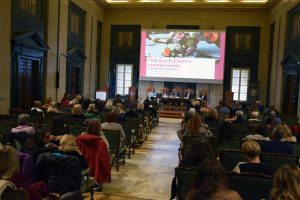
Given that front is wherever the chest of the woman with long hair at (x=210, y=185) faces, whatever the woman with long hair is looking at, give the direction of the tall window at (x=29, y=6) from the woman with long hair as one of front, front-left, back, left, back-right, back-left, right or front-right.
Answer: front-left

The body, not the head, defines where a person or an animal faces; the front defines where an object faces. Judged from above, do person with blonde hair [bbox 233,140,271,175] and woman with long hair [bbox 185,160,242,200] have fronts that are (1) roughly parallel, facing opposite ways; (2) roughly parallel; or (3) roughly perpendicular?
roughly parallel

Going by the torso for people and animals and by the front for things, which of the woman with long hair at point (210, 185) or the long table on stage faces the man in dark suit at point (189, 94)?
the woman with long hair

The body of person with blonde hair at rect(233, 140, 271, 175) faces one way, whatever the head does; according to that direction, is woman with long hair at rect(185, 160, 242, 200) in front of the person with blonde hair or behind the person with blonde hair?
behind

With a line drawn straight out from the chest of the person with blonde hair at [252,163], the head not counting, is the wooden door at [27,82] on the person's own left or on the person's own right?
on the person's own left

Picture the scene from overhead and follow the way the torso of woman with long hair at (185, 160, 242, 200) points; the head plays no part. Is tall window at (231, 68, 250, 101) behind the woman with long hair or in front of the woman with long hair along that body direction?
in front

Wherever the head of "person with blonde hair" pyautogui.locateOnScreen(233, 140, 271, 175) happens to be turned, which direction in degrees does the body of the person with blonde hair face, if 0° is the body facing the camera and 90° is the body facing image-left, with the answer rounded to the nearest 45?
approximately 180°

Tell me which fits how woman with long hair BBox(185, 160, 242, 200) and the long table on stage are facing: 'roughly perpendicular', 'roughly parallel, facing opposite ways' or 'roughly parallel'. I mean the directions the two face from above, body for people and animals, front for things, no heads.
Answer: roughly parallel, facing opposite ways

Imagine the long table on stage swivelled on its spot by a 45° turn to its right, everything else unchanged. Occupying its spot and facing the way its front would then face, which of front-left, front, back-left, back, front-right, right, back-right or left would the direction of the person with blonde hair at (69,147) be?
front-left

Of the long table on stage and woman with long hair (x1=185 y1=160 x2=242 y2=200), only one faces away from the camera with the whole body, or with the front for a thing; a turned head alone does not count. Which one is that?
the woman with long hair

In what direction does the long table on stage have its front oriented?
toward the camera

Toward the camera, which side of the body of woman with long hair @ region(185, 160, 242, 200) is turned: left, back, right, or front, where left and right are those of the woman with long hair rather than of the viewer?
back

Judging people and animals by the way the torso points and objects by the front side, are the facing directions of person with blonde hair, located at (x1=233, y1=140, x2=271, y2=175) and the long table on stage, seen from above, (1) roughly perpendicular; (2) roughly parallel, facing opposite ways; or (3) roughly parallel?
roughly parallel, facing opposite ways

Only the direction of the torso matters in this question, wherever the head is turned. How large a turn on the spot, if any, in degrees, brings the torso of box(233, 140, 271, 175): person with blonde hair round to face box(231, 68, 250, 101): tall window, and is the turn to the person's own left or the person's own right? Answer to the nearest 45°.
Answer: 0° — they already face it

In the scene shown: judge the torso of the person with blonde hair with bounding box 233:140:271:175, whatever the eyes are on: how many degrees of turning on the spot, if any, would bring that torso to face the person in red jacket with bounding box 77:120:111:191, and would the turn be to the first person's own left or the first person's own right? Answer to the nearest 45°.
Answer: approximately 90° to the first person's own left

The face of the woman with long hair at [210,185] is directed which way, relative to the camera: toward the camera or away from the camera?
away from the camera

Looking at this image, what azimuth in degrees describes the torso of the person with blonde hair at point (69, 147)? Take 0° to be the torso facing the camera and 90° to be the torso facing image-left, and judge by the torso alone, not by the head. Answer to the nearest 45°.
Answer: approximately 225°
